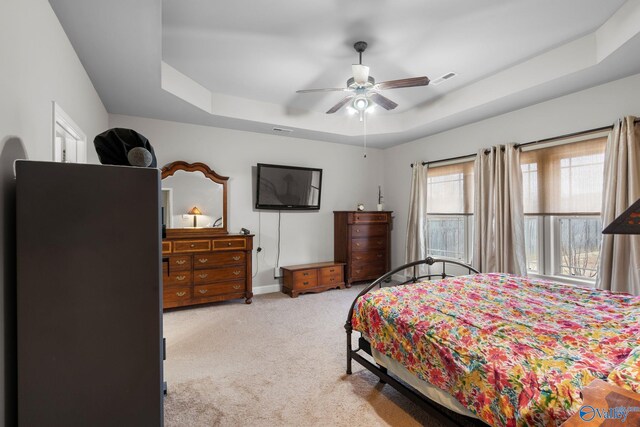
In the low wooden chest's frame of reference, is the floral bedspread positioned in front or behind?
in front

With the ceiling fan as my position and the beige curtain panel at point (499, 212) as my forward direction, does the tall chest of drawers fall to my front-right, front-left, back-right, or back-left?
front-left

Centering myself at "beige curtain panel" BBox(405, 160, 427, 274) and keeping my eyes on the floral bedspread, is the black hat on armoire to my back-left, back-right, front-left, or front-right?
front-right

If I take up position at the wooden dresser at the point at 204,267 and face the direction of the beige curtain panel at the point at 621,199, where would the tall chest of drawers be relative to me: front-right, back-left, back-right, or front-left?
front-left

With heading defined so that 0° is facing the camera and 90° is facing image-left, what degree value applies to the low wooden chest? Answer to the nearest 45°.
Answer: approximately 315°

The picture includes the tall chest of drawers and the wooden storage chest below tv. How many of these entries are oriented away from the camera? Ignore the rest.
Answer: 0

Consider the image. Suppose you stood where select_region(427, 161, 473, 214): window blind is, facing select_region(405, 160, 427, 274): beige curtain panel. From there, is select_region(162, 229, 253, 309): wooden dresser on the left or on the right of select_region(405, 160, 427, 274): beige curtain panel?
left

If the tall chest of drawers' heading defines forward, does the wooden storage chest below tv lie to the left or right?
on its right

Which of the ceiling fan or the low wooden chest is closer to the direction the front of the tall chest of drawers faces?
the ceiling fan

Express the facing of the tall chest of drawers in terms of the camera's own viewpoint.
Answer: facing the viewer and to the right of the viewer

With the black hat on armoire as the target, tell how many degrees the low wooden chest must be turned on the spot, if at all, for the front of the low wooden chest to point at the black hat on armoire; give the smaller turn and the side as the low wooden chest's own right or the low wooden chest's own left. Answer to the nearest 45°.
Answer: approximately 45° to the low wooden chest's own right

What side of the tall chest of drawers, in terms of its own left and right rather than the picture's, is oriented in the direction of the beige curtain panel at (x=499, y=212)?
front

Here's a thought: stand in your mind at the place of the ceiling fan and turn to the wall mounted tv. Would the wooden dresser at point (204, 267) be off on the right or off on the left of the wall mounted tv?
left

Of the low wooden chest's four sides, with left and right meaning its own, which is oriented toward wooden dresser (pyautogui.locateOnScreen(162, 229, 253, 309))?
right
